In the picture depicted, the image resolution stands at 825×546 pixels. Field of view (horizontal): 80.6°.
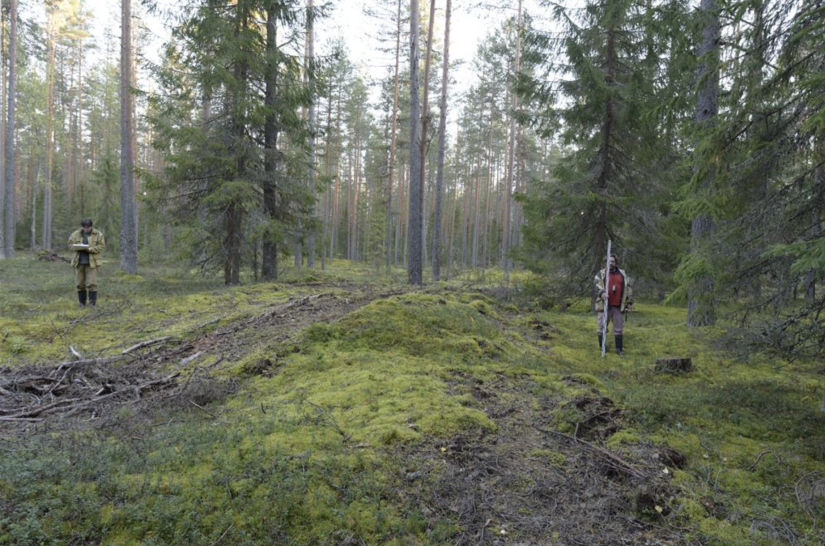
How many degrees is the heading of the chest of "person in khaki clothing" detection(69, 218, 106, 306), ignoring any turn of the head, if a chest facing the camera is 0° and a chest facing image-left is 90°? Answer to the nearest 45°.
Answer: approximately 0°

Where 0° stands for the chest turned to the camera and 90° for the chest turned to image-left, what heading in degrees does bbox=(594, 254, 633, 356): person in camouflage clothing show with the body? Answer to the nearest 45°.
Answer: approximately 45°

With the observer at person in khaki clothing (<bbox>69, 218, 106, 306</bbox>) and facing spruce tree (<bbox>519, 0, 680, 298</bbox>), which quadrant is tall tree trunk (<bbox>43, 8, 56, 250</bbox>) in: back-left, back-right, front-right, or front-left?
back-left

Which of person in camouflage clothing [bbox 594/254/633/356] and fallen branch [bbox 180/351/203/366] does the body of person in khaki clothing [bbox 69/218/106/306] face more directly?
the fallen branch

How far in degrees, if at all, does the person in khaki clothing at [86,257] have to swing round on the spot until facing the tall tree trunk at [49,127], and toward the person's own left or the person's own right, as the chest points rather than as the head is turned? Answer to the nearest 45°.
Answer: approximately 180°

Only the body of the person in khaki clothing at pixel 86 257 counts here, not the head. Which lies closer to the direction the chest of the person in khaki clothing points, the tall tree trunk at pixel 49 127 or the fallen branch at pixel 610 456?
the fallen branch

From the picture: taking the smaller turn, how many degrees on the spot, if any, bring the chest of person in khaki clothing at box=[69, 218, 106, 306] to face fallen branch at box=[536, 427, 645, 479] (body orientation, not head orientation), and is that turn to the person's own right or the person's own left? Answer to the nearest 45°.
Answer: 0° — they already face it
